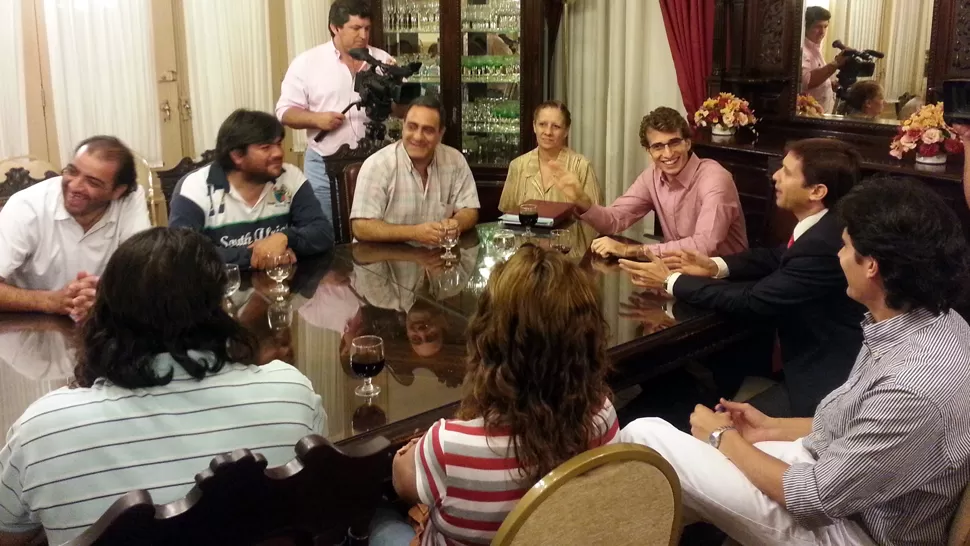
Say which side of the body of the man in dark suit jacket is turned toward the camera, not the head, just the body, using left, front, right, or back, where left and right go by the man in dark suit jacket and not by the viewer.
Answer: left

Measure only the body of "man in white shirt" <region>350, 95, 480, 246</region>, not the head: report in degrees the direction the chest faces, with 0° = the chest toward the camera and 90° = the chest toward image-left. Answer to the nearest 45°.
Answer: approximately 0°

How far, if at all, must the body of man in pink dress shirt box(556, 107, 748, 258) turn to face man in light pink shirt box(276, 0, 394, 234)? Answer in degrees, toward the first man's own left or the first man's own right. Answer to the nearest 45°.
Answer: approximately 90° to the first man's own right

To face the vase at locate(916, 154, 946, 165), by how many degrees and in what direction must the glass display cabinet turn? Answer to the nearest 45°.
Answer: approximately 45° to its left

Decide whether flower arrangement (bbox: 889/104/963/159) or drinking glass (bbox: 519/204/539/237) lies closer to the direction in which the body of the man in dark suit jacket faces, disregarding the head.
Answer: the drinking glass

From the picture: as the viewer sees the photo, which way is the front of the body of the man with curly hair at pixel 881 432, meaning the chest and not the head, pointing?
to the viewer's left

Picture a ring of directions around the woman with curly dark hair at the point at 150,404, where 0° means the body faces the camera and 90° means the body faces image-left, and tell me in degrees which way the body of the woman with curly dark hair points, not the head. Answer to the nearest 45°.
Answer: approximately 180°

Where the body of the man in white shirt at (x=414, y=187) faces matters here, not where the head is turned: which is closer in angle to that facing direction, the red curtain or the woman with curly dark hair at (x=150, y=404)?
the woman with curly dark hair

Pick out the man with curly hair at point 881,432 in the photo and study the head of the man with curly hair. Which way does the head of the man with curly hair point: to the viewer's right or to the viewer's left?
to the viewer's left

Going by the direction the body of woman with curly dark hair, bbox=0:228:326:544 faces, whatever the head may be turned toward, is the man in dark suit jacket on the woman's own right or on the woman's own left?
on the woman's own right
